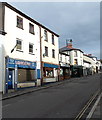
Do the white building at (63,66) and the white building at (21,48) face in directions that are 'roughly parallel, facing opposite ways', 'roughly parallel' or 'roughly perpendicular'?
roughly parallel

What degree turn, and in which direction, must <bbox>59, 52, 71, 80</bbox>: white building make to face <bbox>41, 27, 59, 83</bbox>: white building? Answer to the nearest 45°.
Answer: approximately 45° to its right

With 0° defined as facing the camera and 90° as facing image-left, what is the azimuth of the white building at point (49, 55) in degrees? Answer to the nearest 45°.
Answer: approximately 315°

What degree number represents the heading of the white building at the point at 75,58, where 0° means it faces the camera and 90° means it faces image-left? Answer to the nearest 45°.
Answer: approximately 315°

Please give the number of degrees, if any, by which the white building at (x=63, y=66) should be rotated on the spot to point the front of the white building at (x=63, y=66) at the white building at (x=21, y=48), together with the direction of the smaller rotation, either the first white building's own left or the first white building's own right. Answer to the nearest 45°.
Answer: approximately 45° to the first white building's own right

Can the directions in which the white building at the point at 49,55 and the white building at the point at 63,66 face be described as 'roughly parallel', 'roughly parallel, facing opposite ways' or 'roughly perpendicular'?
roughly parallel

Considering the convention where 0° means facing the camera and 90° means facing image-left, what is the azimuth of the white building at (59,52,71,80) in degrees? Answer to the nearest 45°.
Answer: approximately 315°
